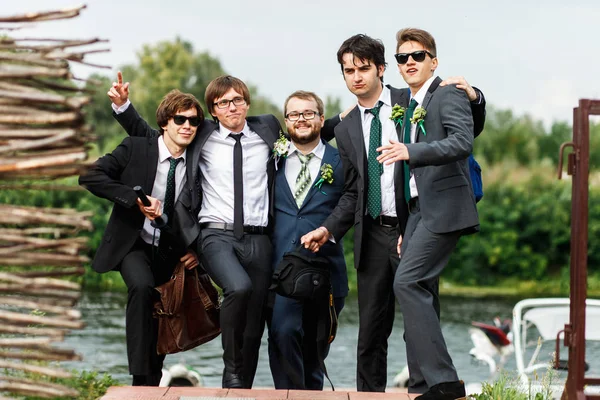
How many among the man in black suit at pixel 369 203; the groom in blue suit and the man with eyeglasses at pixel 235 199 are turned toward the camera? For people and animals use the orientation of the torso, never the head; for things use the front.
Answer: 3

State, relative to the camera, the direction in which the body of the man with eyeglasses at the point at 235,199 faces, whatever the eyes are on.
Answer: toward the camera

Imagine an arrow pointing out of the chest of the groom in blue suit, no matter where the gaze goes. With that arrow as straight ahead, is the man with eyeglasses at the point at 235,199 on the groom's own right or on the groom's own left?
on the groom's own right

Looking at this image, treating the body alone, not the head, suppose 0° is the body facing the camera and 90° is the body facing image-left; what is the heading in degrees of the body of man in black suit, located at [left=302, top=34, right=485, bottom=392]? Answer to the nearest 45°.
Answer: approximately 0°

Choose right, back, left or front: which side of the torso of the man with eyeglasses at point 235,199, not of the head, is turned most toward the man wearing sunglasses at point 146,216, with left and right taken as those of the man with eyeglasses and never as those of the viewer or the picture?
right

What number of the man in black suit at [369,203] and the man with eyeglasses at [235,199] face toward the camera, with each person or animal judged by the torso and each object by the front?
2

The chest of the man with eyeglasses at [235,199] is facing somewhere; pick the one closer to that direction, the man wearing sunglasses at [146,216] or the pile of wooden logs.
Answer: the pile of wooden logs

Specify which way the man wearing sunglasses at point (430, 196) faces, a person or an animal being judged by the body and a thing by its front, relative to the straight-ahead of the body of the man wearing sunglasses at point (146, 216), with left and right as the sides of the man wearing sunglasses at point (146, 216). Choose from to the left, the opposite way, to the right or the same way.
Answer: to the right

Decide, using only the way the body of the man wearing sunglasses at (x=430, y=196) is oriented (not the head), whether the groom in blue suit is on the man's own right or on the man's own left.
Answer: on the man's own right

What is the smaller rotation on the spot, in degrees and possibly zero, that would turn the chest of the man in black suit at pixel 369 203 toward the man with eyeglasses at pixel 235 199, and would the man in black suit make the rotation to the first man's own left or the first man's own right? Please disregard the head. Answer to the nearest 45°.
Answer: approximately 90° to the first man's own right

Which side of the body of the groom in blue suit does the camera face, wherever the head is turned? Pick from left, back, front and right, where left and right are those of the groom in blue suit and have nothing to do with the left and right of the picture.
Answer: front
